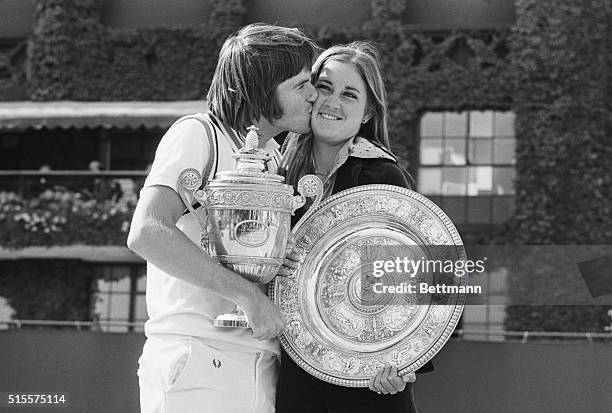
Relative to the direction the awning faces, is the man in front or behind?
in front

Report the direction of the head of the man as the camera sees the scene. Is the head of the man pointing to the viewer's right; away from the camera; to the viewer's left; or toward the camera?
to the viewer's right

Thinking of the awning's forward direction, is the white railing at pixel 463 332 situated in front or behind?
in front

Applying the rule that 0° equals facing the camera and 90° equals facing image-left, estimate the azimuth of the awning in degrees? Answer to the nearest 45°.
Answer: approximately 0°

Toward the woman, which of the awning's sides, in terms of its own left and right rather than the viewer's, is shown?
front
